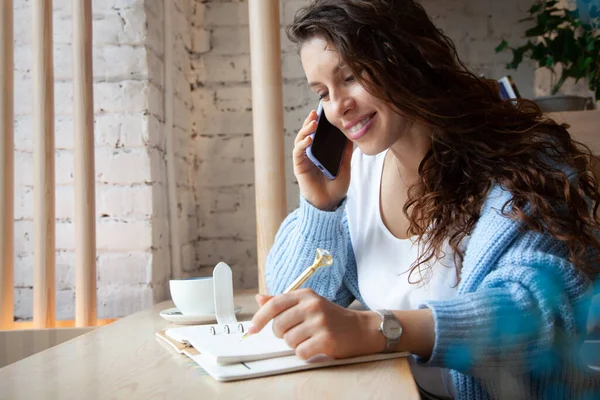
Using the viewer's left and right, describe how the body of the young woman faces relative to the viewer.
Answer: facing the viewer and to the left of the viewer

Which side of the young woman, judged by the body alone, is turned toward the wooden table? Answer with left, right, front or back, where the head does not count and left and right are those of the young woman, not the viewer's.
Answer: front

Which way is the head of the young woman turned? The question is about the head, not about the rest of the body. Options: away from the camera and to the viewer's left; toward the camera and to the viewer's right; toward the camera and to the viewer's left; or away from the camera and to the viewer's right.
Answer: toward the camera and to the viewer's left
